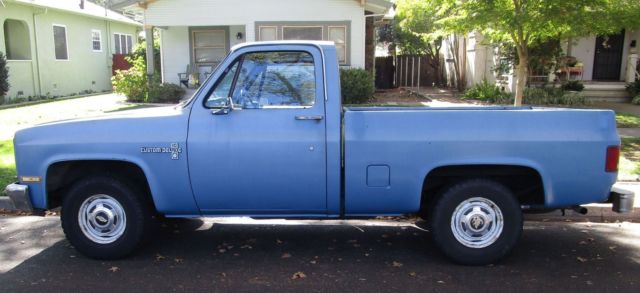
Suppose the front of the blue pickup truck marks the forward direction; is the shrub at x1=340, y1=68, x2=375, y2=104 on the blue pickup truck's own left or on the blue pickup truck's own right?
on the blue pickup truck's own right

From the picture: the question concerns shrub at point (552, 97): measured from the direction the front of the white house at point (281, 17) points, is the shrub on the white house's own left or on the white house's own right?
on the white house's own left

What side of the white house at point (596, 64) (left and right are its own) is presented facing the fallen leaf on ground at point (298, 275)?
front

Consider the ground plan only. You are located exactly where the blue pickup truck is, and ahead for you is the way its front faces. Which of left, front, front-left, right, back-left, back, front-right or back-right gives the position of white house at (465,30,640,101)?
back-right

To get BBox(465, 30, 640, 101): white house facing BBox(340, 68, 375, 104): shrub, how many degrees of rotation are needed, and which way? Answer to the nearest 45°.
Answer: approximately 45° to its right

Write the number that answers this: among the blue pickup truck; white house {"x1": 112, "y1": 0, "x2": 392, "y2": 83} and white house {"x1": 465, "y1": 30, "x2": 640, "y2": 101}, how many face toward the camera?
2

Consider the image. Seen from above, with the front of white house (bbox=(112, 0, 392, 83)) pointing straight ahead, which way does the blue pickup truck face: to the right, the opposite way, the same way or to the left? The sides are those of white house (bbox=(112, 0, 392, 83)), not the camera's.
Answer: to the right

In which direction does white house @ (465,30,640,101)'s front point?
toward the camera

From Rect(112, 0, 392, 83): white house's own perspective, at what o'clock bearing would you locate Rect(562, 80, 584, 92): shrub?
The shrub is roughly at 9 o'clock from the white house.

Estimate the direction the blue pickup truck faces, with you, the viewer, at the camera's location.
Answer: facing to the left of the viewer

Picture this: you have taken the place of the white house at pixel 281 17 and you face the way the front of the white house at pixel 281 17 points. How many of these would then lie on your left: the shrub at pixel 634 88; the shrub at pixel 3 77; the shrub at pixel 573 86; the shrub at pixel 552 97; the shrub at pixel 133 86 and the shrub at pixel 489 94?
4

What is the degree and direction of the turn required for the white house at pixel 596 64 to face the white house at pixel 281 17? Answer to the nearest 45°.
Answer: approximately 45° to its right

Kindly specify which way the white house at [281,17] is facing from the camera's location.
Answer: facing the viewer

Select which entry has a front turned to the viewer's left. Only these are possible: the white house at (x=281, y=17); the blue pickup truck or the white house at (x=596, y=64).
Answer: the blue pickup truck
